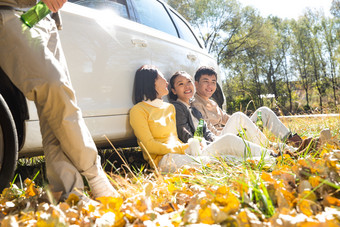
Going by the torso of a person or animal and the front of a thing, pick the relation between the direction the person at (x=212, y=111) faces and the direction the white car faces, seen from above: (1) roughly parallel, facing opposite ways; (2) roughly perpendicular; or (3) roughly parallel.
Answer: roughly perpendicular

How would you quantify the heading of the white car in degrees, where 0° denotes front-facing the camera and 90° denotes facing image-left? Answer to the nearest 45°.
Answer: approximately 45°

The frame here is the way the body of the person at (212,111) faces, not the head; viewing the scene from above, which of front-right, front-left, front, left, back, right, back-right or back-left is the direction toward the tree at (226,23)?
back-left

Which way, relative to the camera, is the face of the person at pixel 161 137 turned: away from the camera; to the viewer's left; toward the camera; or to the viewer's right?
to the viewer's right

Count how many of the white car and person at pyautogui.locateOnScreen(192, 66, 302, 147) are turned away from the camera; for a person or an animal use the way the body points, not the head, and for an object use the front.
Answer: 0

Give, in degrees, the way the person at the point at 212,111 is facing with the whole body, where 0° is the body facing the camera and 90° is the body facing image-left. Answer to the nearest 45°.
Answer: approximately 315°
